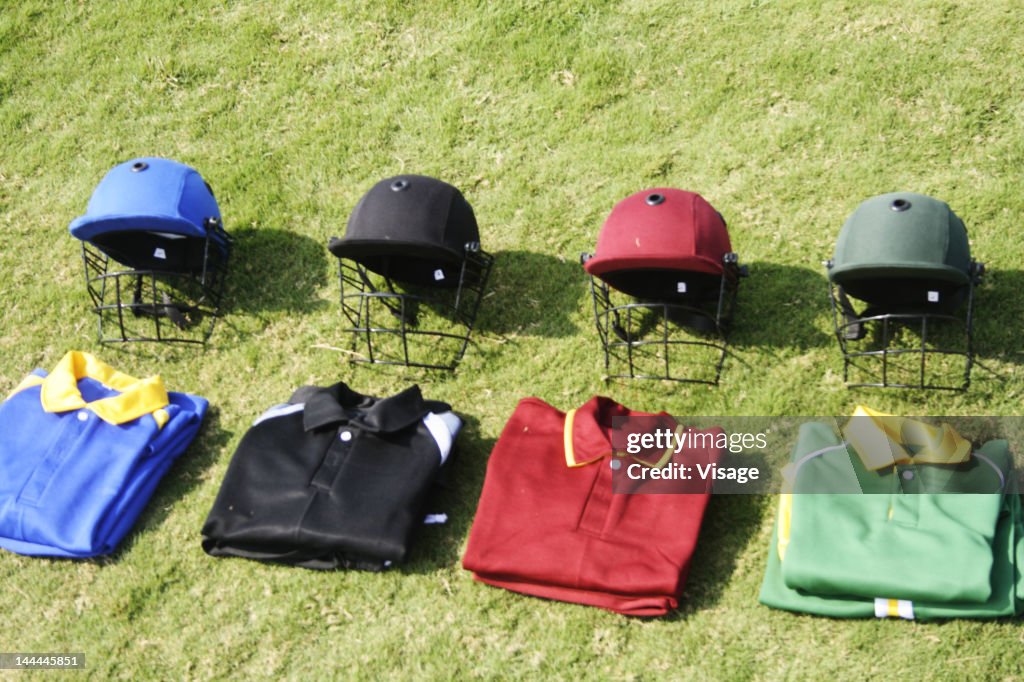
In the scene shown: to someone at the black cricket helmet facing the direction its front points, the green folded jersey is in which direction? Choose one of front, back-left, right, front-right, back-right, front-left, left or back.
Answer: left

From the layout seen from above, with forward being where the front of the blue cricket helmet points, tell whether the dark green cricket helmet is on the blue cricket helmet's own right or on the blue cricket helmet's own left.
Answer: on the blue cricket helmet's own left

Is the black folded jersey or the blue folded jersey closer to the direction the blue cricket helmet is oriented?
the blue folded jersey

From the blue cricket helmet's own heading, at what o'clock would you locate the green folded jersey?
The green folded jersey is roughly at 9 o'clock from the blue cricket helmet.

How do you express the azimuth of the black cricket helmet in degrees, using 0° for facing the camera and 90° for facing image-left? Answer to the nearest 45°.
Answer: approximately 45°

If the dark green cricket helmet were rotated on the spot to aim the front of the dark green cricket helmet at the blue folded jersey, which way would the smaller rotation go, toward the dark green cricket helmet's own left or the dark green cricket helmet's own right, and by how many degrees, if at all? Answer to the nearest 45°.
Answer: approximately 90° to the dark green cricket helmet's own right

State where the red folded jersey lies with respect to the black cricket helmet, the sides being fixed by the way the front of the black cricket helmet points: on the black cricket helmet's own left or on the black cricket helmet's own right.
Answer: on the black cricket helmet's own left
